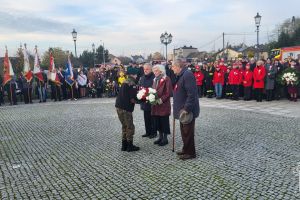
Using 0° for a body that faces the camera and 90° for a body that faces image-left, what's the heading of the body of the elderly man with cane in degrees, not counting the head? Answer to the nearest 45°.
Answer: approximately 90°

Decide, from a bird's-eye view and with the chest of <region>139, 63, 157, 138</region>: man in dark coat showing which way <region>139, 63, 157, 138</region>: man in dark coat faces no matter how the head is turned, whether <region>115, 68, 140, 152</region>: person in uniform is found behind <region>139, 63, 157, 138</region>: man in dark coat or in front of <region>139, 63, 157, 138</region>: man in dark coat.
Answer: in front

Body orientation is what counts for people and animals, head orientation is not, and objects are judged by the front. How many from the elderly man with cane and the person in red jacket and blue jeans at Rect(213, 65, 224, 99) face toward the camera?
1

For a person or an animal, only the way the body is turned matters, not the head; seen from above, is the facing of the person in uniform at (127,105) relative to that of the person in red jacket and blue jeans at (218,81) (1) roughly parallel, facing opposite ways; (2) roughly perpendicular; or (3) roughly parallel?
roughly perpendicular

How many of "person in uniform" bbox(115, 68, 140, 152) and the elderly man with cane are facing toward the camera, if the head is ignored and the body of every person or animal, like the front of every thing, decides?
0

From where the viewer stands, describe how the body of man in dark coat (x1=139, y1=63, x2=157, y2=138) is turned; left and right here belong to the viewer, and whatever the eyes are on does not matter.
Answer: facing the viewer and to the left of the viewer

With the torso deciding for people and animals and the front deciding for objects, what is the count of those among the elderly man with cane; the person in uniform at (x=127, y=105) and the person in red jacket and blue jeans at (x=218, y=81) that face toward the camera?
1

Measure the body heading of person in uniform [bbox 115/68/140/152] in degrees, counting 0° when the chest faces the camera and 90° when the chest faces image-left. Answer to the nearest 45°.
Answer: approximately 270°

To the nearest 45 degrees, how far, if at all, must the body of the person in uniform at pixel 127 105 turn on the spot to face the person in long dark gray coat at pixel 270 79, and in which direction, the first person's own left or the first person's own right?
approximately 45° to the first person's own left

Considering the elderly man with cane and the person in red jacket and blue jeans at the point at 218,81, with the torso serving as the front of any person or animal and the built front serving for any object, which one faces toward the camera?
the person in red jacket and blue jeans

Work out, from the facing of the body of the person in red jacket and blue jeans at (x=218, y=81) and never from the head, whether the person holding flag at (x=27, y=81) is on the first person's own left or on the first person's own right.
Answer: on the first person's own right

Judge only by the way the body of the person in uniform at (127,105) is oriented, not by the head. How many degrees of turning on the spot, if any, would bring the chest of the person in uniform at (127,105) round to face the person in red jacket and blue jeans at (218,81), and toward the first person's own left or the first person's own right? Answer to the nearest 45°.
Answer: approximately 45° to the first person's own left

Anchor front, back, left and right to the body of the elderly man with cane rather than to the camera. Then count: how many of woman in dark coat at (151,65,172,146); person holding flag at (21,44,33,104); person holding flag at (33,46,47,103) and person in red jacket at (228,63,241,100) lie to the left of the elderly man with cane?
0

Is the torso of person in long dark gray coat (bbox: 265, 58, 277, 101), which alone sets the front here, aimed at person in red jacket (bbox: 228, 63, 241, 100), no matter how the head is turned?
no

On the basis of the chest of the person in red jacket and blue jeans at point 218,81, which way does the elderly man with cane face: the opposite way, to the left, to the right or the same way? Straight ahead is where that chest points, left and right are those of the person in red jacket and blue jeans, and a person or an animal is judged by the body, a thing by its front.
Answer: to the right

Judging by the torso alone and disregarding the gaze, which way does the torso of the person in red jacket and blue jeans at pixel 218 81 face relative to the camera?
toward the camera
